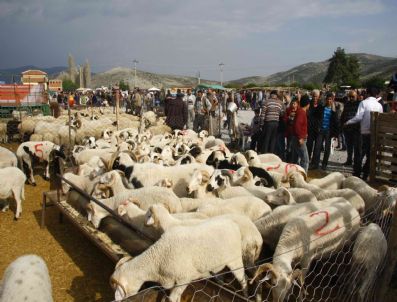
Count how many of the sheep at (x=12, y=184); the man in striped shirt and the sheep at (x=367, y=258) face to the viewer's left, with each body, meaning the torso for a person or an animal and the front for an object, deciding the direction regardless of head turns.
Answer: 1

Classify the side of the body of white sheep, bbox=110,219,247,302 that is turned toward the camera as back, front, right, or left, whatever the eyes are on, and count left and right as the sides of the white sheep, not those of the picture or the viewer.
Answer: left

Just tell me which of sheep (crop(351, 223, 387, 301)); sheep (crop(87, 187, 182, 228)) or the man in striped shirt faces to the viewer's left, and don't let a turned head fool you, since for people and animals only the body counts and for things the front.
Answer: sheep (crop(87, 187, 182, 228))

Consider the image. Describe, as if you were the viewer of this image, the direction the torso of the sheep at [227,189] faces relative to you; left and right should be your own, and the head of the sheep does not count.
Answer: facing to the left of the viewer

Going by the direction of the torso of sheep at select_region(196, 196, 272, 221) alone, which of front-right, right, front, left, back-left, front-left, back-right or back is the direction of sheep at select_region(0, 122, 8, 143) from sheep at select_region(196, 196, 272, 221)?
front-right

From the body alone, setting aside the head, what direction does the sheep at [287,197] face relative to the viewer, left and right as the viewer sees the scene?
facing to the left of the viewer

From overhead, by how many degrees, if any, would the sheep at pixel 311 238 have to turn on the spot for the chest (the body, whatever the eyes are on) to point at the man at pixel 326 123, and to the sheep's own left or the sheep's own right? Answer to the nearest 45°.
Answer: approximately 135° to the sheep's own right

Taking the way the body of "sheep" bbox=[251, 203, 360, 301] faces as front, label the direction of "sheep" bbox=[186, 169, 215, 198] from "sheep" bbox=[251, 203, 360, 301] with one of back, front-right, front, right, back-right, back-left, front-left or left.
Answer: right

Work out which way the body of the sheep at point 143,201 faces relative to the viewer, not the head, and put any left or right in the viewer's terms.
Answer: facing to the left of the viewer

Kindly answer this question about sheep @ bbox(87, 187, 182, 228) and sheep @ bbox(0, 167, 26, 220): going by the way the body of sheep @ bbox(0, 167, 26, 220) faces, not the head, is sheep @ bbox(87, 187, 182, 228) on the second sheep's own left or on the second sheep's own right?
on the second sheep's own left

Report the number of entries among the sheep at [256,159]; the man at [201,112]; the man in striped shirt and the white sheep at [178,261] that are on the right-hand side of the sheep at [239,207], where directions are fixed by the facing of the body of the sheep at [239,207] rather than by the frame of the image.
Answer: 3

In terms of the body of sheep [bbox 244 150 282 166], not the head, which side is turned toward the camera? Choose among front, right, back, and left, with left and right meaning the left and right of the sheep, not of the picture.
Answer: left

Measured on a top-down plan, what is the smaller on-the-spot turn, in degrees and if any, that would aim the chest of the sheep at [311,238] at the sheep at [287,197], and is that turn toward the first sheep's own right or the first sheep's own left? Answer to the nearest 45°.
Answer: approximately 135° to the first sheep's own right
